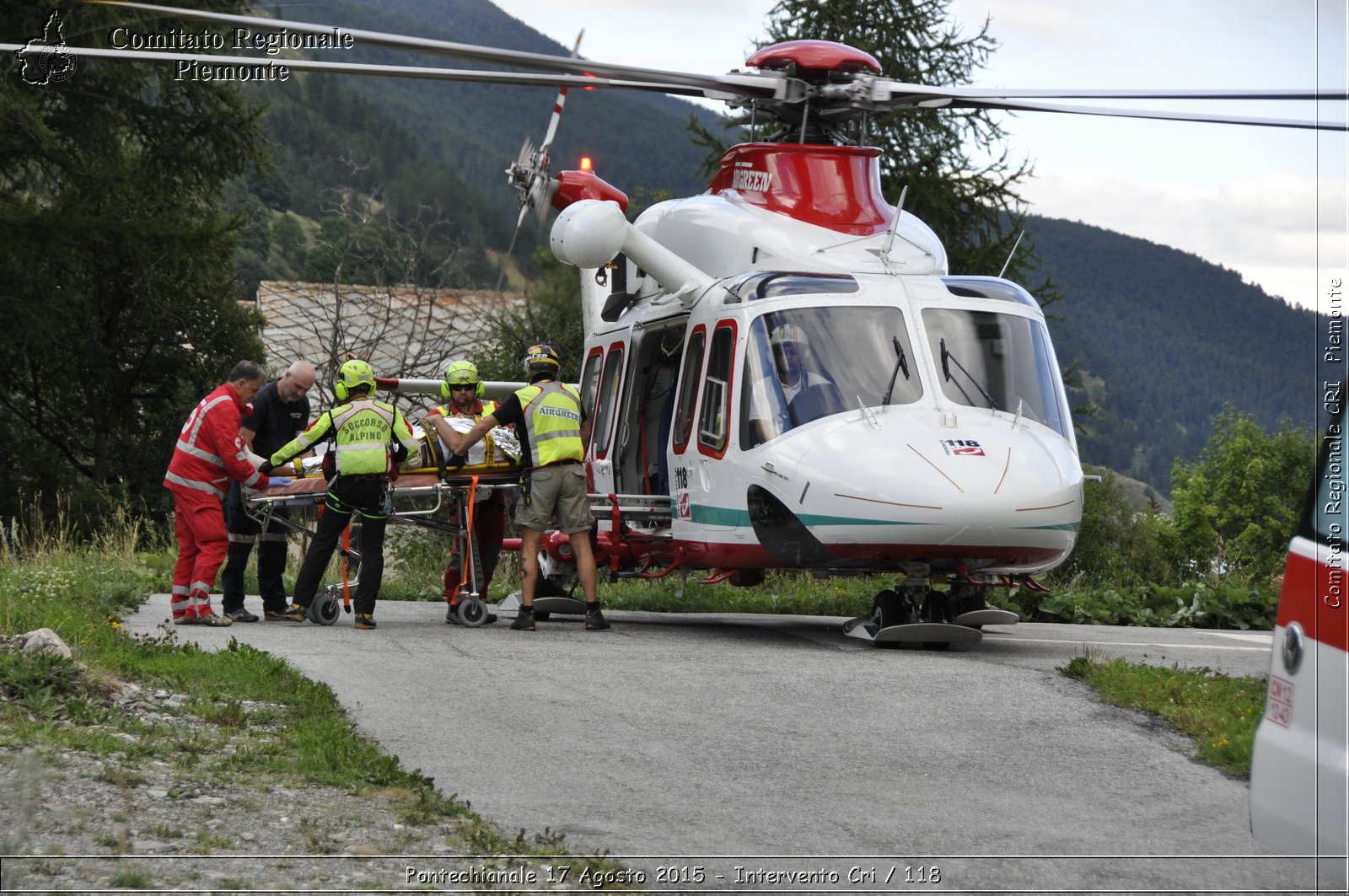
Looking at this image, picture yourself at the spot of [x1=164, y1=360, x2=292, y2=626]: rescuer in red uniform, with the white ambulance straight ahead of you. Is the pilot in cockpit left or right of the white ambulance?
left

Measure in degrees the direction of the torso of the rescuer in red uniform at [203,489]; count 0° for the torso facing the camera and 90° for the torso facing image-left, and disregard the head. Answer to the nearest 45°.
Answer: approximately 270°

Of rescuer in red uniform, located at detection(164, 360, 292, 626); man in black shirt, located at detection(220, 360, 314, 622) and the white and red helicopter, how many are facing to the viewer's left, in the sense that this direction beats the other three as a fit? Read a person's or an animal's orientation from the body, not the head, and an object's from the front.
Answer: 0

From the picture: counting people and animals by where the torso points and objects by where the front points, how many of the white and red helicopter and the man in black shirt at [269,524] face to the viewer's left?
0

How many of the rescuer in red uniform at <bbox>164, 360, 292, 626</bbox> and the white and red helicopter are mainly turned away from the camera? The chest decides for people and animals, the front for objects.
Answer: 0

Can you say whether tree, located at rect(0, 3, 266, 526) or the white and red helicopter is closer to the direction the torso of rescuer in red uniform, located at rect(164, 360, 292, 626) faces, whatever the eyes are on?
the white and red helicopter

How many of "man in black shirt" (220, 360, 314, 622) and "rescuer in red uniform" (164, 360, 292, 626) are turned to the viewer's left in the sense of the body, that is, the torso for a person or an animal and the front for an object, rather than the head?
0

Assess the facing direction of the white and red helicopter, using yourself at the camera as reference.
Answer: facing the viewer and to the right of the viewer

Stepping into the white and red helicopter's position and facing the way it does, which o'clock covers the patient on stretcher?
The patient on stretcher is roughly at 5 o'clock from the white and red helicopter.

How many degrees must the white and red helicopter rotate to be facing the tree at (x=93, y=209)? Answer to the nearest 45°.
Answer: approximately 180°

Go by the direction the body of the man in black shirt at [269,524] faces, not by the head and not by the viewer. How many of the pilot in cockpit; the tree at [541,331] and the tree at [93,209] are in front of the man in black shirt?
1

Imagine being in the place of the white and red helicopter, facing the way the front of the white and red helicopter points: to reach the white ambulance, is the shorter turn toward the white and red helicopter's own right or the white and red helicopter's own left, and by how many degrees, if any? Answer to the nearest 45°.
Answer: approximately 45° to the white and red helicopter's own right

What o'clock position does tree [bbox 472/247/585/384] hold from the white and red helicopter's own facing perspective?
The tree is roughly at 7 o'clock from the white and red helicopter.
